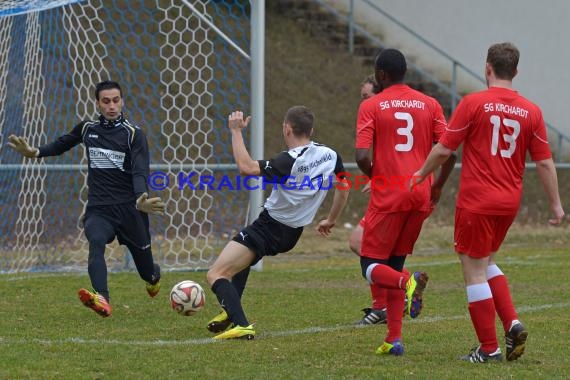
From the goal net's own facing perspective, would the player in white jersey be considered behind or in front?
in front

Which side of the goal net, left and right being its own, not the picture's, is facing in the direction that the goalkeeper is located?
front

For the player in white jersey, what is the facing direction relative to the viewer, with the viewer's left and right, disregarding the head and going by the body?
facing away from the viewer and to the left of the viewer

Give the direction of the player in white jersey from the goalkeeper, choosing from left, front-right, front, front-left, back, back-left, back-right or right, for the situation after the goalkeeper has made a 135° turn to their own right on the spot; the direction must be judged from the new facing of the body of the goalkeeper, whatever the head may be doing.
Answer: back

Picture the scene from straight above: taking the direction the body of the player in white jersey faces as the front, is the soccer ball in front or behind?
in front

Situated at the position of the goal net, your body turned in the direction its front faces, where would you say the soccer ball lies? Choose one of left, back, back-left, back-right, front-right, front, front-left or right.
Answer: front

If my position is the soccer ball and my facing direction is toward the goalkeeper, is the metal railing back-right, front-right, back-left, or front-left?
front-right

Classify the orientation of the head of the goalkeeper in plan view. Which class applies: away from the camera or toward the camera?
toward the camera

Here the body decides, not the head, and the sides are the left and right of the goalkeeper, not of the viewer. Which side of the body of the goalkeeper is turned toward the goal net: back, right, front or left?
back

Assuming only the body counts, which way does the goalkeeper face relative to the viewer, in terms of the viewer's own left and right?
facing the viewer

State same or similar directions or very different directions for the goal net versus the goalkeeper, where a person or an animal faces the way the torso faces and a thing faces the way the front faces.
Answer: same or similar directions

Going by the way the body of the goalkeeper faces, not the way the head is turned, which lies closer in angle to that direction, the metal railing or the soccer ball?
the soccer ball

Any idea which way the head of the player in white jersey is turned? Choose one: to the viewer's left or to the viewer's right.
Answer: to the viewer's left
